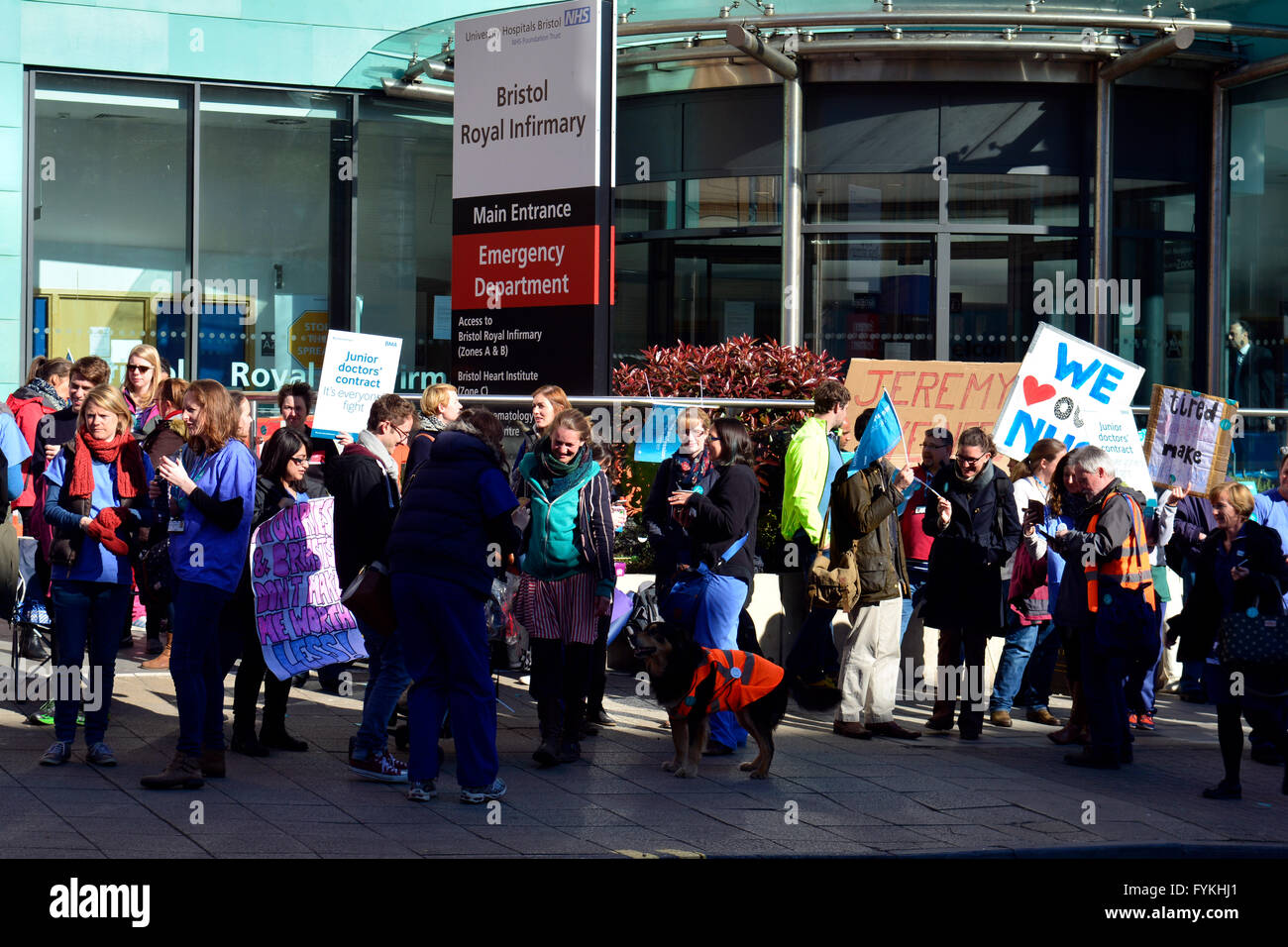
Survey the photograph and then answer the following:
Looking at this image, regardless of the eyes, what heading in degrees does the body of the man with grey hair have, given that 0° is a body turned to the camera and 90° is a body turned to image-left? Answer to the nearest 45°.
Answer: approximately 90°

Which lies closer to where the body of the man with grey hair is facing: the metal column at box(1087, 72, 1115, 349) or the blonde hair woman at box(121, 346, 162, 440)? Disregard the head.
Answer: the blonde hair woman

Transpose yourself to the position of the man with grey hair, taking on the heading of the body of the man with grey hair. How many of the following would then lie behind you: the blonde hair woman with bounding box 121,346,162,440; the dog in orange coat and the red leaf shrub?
0

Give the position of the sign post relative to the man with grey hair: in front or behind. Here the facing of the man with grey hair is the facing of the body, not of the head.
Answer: in front

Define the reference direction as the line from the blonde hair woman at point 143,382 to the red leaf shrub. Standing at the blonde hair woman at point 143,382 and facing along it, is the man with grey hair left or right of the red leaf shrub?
right

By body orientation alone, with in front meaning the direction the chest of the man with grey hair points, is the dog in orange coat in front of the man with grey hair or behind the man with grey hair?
in front

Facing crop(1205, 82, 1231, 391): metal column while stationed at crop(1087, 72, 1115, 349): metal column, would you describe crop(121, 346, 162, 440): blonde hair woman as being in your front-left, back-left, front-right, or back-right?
back-right

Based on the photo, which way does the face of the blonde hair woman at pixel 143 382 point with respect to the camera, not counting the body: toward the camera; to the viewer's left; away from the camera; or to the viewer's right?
toward the camera

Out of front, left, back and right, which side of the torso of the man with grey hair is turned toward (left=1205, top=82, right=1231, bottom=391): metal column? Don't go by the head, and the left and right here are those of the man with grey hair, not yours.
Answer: right

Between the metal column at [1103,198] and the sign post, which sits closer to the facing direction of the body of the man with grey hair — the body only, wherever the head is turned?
the sign post

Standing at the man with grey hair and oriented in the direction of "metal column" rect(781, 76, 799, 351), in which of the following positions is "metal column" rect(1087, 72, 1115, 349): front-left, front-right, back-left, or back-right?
front-right

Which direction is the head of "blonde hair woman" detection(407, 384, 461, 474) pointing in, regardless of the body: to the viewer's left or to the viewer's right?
to the viewer's right

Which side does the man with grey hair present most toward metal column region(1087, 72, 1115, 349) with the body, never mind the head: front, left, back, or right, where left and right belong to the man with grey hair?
right
